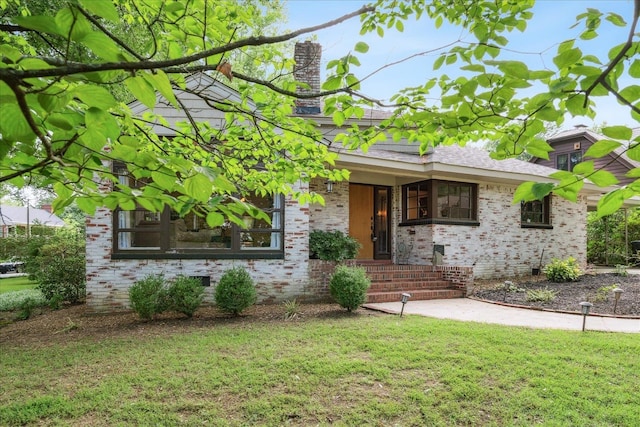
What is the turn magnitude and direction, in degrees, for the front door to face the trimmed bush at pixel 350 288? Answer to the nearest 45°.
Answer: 0° — it already faces it

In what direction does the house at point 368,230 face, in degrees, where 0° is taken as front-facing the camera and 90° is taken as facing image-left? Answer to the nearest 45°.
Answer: approximately 0°

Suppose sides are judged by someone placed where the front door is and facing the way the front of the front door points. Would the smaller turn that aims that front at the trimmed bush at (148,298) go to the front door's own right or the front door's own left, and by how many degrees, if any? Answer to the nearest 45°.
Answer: approximately 45° to the front door's own right

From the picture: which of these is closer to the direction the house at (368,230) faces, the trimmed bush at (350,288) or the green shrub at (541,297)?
the trimmed bush

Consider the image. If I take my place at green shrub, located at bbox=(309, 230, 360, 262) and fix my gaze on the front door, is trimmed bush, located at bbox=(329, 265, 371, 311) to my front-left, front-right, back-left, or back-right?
back-right

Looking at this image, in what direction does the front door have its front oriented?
toward the camera

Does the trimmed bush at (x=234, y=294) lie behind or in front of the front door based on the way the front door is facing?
in front

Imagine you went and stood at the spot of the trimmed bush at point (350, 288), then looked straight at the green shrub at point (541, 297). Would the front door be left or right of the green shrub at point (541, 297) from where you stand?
left

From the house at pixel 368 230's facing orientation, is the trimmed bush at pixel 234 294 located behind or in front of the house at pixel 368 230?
in front

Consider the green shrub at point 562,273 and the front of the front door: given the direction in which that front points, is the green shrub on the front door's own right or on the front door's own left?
on the front door's own left
